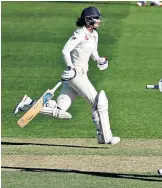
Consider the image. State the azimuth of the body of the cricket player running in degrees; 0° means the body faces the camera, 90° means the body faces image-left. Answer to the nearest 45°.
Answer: approximately 270°
